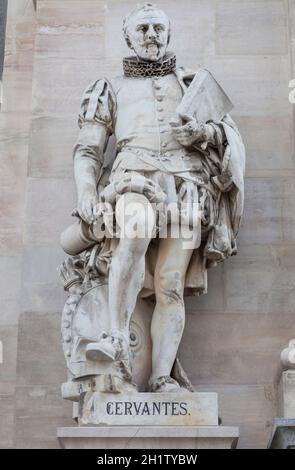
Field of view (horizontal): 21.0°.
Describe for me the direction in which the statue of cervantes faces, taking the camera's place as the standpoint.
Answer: facing the viewer
